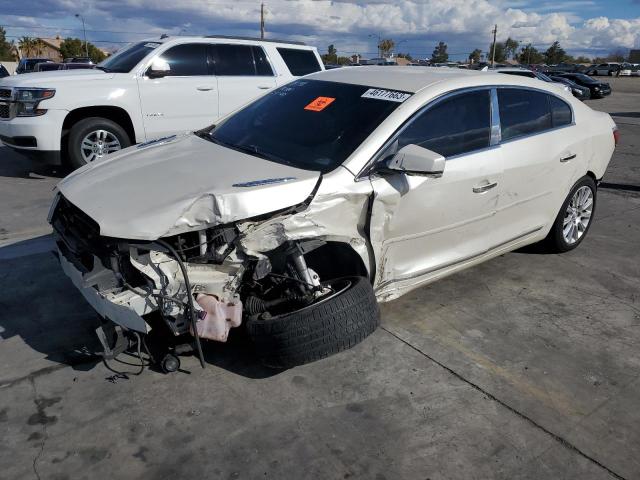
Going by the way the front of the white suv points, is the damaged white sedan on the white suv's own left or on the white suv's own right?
on the white suv's own left

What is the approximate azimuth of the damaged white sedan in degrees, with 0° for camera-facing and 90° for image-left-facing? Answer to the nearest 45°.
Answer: approximately 45°

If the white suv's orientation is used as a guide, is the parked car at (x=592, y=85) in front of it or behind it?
behind

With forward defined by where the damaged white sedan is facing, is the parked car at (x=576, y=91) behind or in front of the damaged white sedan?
behind

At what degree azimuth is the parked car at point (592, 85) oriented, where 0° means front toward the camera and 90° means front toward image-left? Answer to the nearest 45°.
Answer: approximately 315°

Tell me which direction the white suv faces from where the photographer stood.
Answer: facing the viewer and to the left of the viewer

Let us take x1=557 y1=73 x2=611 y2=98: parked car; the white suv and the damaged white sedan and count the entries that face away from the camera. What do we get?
0

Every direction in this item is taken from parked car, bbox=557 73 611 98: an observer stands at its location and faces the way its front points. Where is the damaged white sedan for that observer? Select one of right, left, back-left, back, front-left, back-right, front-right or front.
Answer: front-right

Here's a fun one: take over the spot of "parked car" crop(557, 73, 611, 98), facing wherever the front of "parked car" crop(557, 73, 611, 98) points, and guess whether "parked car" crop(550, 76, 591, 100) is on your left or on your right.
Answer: on your right

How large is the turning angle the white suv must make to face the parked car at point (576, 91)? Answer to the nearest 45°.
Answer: approximately 180°

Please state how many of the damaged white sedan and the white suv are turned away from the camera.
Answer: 0

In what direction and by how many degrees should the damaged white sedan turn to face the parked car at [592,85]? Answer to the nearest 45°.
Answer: approximately 180°

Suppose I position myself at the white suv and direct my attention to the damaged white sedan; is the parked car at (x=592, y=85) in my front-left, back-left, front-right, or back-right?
back-left
